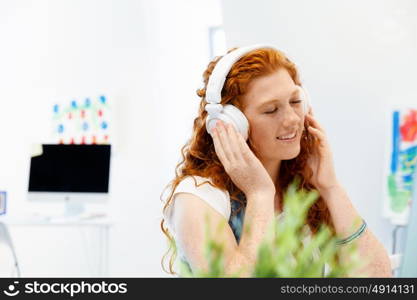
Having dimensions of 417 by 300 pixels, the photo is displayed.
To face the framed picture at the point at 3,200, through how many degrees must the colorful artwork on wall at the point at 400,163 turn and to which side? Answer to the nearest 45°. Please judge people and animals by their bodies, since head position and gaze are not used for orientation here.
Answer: approximately 45° to its right

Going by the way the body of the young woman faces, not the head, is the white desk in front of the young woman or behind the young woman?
behind

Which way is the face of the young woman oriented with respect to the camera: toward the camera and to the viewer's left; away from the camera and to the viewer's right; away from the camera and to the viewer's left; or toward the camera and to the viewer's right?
toward the camera and to the viewer's right

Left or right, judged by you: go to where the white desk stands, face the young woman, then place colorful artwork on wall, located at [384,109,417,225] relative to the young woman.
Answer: left

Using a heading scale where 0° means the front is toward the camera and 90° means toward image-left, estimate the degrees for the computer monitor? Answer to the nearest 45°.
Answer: approximately 0°

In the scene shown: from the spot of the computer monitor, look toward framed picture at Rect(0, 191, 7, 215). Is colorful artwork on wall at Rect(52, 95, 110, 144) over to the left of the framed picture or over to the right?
right
